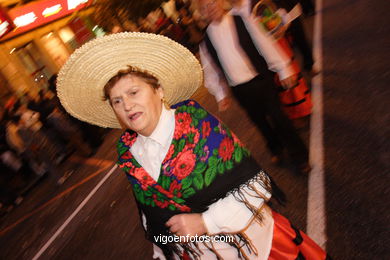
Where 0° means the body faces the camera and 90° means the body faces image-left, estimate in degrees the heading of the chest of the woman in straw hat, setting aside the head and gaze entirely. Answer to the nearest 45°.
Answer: approximately 45°

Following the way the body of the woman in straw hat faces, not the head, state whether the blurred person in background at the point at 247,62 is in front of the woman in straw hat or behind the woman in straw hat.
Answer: behind

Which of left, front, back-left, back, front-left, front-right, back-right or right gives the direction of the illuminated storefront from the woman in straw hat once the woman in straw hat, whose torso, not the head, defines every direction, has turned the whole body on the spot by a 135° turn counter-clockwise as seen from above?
left

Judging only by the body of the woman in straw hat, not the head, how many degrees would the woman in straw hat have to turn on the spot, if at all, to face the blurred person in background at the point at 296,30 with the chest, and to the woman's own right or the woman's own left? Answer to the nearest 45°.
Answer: approximately 180°
